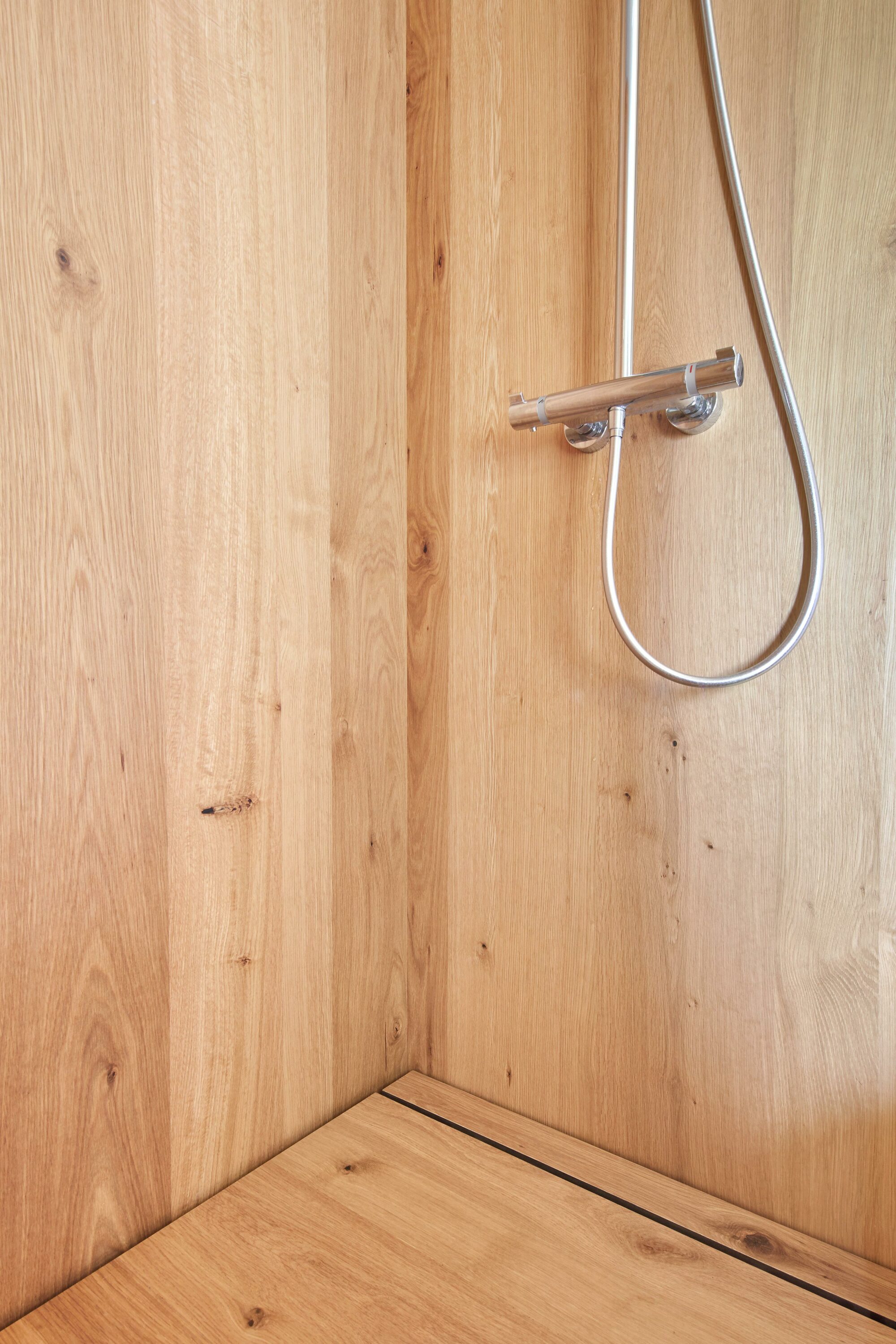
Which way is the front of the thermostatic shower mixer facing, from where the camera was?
facing the viewer and to the left of the viewer
